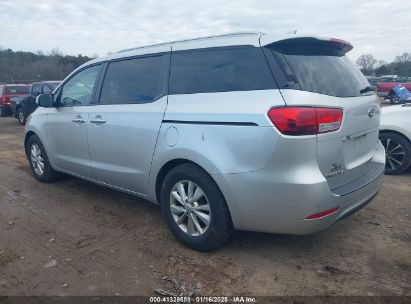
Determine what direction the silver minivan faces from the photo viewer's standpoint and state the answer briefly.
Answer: facing away from the viewer and to the left of the viewer

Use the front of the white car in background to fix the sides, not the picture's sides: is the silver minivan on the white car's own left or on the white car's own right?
on the white car's own left

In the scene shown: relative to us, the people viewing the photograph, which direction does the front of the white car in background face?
facing to the left of the viewer

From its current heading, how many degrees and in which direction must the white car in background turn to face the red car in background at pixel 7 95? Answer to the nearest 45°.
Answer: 0° — it already faces it

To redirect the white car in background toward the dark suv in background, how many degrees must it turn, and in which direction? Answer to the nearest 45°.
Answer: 0° — it already faces it

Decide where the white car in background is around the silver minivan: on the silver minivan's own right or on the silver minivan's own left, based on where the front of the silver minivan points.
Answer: on the silver minivan's own right
